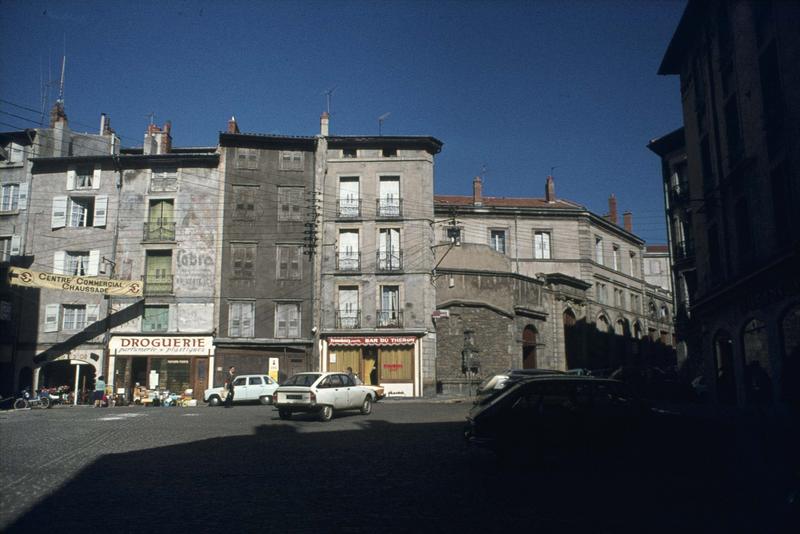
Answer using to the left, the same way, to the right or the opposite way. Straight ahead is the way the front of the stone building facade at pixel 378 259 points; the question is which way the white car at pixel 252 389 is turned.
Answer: to the right

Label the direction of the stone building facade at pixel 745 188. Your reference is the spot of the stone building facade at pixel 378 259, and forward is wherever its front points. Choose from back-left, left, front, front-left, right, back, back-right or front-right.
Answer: front-left

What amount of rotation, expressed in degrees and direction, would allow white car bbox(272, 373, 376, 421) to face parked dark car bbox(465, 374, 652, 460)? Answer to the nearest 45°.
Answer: approximately 90° to its right

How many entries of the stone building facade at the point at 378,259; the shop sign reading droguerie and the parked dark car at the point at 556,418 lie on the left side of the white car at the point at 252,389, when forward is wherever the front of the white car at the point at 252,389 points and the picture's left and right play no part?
1

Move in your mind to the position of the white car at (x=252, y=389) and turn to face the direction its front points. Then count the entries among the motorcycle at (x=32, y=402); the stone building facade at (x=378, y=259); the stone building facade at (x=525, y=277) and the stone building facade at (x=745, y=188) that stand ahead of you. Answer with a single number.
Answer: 1

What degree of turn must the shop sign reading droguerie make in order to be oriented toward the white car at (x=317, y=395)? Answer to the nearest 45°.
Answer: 0° — it already faces it

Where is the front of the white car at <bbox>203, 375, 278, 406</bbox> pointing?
to the viewer's left

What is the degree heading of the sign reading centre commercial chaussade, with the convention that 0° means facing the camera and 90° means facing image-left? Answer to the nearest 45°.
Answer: approximately 0°
